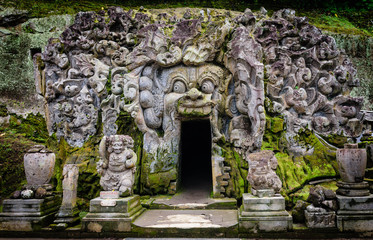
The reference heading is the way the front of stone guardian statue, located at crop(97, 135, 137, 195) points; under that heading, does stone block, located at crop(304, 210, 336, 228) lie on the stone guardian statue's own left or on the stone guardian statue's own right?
on the stone guardian statue's own left

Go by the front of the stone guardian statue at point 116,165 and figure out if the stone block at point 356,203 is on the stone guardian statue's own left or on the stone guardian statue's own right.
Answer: on the stone guardian statue's own left

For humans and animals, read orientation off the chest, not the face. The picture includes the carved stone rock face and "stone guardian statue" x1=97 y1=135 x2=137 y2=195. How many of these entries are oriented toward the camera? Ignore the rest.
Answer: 2

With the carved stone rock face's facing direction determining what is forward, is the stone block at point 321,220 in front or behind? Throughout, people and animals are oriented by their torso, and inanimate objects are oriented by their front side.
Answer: in front

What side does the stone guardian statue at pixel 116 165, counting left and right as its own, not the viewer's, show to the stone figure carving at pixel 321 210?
left

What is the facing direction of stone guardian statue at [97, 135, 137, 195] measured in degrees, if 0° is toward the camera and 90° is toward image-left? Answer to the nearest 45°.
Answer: approximately 0°
